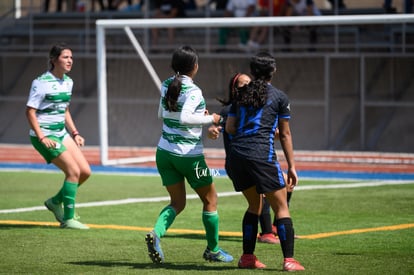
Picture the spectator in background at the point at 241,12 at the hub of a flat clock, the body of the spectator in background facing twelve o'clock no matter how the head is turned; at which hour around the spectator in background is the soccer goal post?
The soccer goal post is roughly at 12 o'clock from the spectator in background.

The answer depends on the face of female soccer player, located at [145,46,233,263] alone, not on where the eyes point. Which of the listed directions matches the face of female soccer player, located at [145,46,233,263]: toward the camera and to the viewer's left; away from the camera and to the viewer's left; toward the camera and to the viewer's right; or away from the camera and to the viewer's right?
away from the camera and to the viewer's right

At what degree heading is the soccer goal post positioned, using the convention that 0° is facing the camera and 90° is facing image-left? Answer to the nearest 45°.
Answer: approximately 0°

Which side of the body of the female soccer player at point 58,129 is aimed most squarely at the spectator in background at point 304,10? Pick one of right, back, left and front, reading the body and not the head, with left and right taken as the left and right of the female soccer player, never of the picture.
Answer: left

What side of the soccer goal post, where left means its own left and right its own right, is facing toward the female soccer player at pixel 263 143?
front

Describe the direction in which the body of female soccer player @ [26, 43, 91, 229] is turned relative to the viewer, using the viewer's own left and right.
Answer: facing the viewer and to the right of the viewer

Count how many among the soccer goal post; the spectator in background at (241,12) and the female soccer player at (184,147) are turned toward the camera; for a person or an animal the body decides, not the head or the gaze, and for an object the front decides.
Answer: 2

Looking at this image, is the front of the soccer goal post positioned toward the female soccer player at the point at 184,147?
yes

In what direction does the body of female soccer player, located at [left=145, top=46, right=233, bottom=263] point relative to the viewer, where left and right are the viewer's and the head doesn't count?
facing away from the viewer and to the right of the viewer

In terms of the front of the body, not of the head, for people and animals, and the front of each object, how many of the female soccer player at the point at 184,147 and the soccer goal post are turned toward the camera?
1
